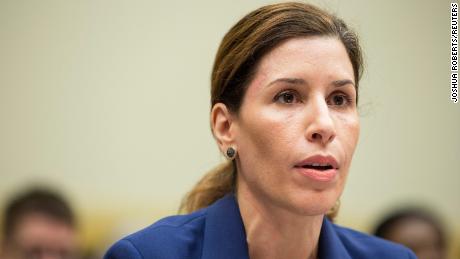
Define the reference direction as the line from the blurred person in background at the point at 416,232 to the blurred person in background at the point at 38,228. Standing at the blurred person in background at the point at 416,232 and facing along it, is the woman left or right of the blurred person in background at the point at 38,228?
left

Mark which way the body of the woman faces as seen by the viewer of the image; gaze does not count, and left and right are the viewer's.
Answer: facing the viewer and to the right of the viewer

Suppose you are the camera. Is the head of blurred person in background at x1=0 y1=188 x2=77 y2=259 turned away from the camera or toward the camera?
toward the camera

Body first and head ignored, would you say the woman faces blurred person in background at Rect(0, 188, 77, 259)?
no

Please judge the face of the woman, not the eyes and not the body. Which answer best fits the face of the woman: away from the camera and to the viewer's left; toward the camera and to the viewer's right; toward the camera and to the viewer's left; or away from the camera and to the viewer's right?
toward the camera and to the viewer's right
